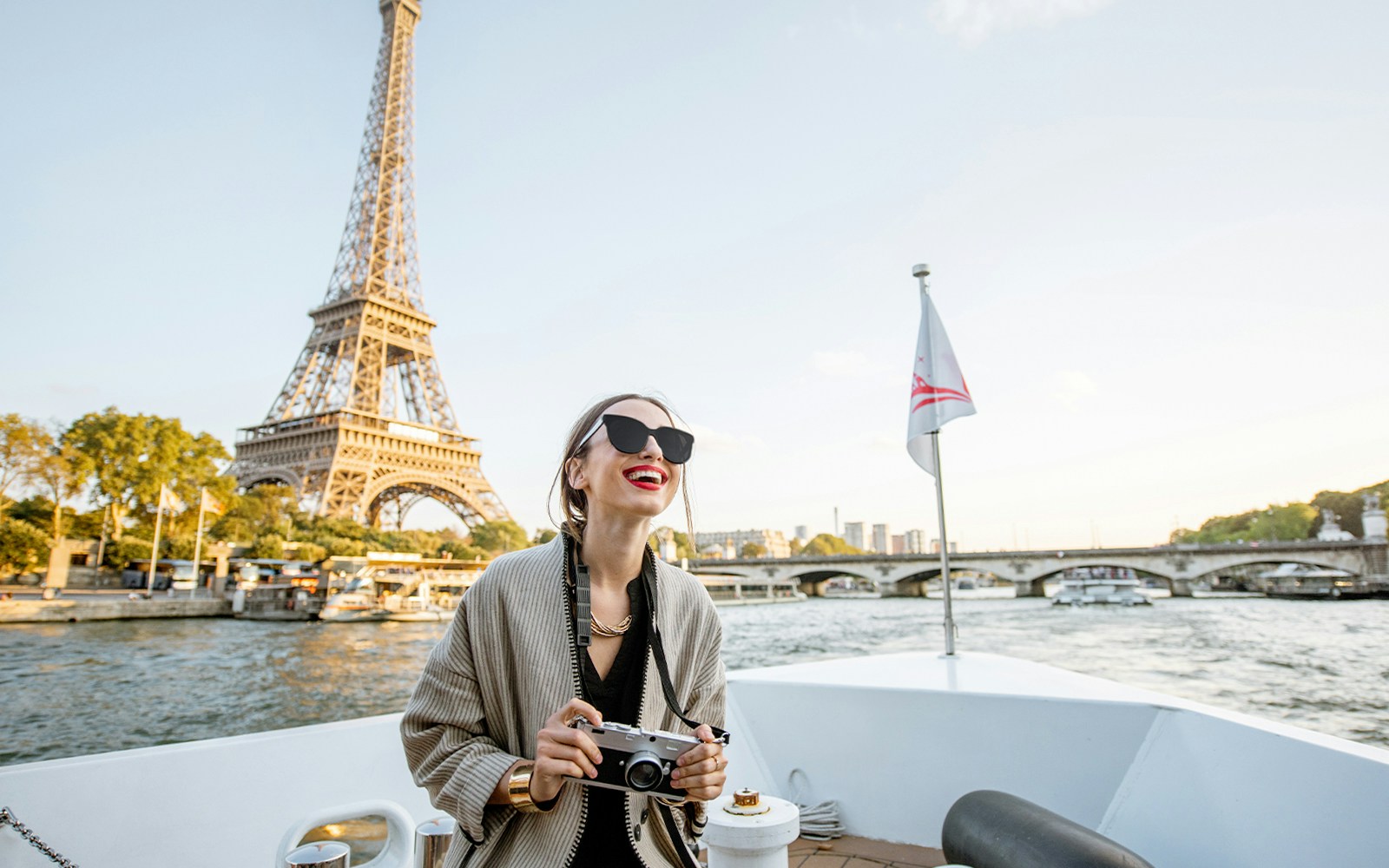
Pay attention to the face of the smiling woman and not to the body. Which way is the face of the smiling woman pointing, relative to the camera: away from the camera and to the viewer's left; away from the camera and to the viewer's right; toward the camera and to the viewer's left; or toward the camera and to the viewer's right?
toward the camera and to the viewer's right

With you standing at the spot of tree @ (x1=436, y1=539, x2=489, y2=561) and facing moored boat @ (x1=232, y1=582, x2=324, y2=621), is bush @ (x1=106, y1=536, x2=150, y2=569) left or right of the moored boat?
right

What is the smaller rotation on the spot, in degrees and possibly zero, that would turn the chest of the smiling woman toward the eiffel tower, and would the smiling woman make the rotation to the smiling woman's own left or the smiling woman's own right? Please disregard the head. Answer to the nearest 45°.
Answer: approximately 135° to the smiling woman's own left

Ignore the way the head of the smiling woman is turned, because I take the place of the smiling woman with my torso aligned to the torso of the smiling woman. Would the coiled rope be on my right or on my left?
on my left

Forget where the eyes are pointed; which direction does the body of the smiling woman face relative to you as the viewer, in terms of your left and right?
facing the viewer and to the right of the viewer

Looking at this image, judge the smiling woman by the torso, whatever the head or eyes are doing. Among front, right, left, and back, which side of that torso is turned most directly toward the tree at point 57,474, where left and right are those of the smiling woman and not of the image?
back

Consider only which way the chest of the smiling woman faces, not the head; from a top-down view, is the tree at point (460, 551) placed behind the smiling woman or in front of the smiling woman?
behind
